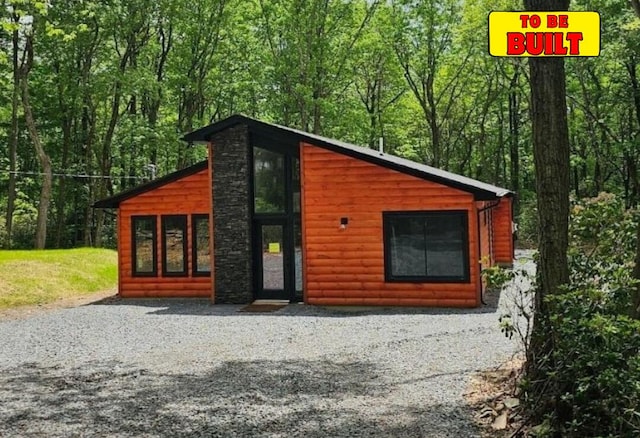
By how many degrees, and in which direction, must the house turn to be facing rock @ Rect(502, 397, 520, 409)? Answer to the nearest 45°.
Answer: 0° — it already faces it

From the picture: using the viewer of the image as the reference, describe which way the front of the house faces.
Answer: facing the viewer

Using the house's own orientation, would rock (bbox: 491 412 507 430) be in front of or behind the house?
in front

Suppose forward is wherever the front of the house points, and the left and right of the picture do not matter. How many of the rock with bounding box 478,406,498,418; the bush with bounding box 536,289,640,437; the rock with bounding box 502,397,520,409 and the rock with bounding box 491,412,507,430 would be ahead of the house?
4

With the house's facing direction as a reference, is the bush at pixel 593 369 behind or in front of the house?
in front
